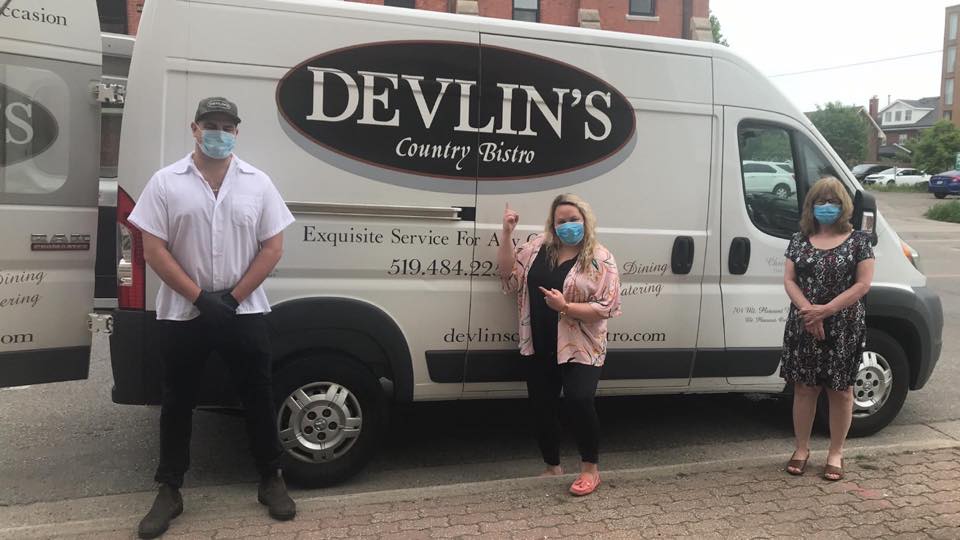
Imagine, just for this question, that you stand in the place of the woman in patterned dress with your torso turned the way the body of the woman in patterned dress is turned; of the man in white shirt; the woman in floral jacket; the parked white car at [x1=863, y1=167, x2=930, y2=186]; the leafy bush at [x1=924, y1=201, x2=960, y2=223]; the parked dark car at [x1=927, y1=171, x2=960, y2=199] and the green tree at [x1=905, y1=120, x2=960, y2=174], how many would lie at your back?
4

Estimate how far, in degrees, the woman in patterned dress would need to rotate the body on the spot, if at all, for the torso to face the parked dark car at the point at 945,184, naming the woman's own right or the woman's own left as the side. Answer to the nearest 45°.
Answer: approximately 180°

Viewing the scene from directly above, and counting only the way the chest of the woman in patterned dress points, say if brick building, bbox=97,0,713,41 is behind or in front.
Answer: behind

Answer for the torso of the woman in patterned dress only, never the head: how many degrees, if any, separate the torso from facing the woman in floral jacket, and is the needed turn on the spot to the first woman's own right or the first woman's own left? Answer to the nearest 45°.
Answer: approximately 45° to the first woman's own right

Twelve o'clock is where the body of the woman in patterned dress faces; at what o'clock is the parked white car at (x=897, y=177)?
The parked white car is roughly at 6 o'clock from the woman in patterned dress.

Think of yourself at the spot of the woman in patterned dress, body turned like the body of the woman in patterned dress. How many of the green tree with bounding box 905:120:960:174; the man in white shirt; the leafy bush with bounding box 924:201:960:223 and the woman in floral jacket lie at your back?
2

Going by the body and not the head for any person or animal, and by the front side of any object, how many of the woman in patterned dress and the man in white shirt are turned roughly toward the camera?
2

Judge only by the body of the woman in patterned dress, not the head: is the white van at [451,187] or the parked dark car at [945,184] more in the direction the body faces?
the white van

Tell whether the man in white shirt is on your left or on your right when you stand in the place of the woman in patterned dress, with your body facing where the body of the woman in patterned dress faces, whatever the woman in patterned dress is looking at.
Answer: on your right

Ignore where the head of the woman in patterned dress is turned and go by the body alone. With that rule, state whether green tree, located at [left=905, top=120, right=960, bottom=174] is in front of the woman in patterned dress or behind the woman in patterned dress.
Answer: behind

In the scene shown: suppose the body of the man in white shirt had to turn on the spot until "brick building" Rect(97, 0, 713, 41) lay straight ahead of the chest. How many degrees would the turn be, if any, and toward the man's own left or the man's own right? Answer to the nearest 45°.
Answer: approximately 135° to the man's own left

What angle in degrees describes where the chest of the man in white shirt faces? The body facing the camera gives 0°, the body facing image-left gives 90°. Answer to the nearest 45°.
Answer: approximately 0°

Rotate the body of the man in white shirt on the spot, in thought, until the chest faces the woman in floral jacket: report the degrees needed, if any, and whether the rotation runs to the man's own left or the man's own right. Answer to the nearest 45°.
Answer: approximately 90° to the man's own left

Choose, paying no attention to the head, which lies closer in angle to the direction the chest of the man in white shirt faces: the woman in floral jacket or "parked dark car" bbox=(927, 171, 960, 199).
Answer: the woman in floral jacket

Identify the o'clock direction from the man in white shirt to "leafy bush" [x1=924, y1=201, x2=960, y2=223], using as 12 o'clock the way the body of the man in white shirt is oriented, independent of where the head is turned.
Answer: The leafy bush is roughly at 8 o'clock from the man in white shirt.
